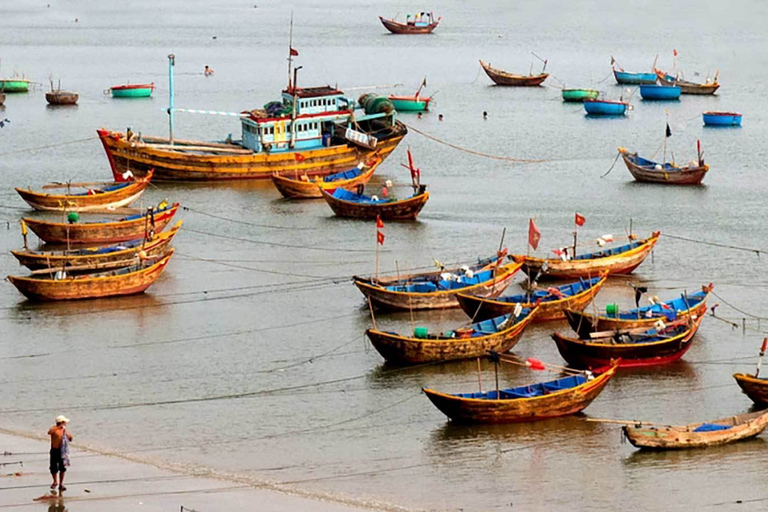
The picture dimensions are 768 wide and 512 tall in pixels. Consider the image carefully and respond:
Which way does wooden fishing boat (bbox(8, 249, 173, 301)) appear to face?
to the viewer's right

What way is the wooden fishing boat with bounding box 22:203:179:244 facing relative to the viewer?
to the viewer's right

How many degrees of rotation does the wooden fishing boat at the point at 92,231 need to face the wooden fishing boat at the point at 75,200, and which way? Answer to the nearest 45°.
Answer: approximately 90° to its left

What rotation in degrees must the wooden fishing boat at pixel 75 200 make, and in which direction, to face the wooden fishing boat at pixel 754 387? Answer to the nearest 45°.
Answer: approximately 45° to its right

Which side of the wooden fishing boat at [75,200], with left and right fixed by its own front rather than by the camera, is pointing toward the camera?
right

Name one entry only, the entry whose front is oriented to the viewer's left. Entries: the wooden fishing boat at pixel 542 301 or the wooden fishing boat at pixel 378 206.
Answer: the wooden fishing boat at pixel 378 206

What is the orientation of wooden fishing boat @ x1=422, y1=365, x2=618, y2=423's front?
to the viewer's right

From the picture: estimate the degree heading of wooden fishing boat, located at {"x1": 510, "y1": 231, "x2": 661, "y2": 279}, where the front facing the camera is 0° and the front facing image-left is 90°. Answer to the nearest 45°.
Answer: approximately 270°

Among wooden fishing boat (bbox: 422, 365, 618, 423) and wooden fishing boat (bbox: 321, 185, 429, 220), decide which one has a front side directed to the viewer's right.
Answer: wooden fishing boat (bbox: 422, 365, 618, 423)

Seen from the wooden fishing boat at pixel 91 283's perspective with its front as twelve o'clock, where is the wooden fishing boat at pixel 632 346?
the wooden fishing boat at pixel 632 346 is roughly at 1 o'clock from the wooden fishing boat at pixel 91 283.

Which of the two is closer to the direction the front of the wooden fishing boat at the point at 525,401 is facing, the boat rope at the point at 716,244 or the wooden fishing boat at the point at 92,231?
the boat rope

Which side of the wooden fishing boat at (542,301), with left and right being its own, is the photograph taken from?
right

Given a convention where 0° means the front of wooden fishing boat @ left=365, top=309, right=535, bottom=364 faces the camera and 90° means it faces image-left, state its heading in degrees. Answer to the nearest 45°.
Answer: approximately 270°
